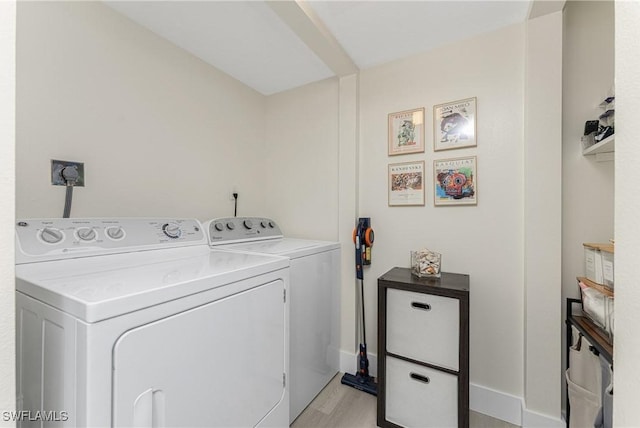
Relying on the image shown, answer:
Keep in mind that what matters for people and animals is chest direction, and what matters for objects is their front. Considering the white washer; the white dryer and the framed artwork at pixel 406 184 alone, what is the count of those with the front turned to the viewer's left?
0

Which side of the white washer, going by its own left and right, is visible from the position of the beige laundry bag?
front

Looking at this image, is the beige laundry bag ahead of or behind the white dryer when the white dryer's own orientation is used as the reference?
ahead

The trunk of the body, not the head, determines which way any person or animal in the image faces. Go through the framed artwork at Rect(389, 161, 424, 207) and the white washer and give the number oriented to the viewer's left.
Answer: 0

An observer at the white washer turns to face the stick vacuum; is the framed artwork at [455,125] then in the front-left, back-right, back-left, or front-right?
front-right

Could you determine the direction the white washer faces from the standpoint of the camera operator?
facing the viewer and to the right of the viewer

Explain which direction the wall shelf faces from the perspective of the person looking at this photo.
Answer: facing the viewer and to the left of the viewer

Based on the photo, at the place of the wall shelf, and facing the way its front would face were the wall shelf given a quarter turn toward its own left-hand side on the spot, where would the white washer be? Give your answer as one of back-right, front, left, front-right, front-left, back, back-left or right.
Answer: right

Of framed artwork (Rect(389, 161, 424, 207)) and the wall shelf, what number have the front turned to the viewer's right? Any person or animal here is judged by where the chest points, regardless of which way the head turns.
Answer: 0

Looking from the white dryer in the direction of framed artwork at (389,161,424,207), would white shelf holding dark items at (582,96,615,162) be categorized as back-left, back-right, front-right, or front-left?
front-right

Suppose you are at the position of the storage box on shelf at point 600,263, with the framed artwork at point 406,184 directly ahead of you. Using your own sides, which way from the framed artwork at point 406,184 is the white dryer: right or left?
left

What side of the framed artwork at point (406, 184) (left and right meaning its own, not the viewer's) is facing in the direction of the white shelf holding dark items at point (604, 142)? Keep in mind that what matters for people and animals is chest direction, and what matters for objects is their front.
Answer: left

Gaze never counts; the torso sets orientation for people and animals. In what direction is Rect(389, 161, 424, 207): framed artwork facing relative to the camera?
toward the camera
